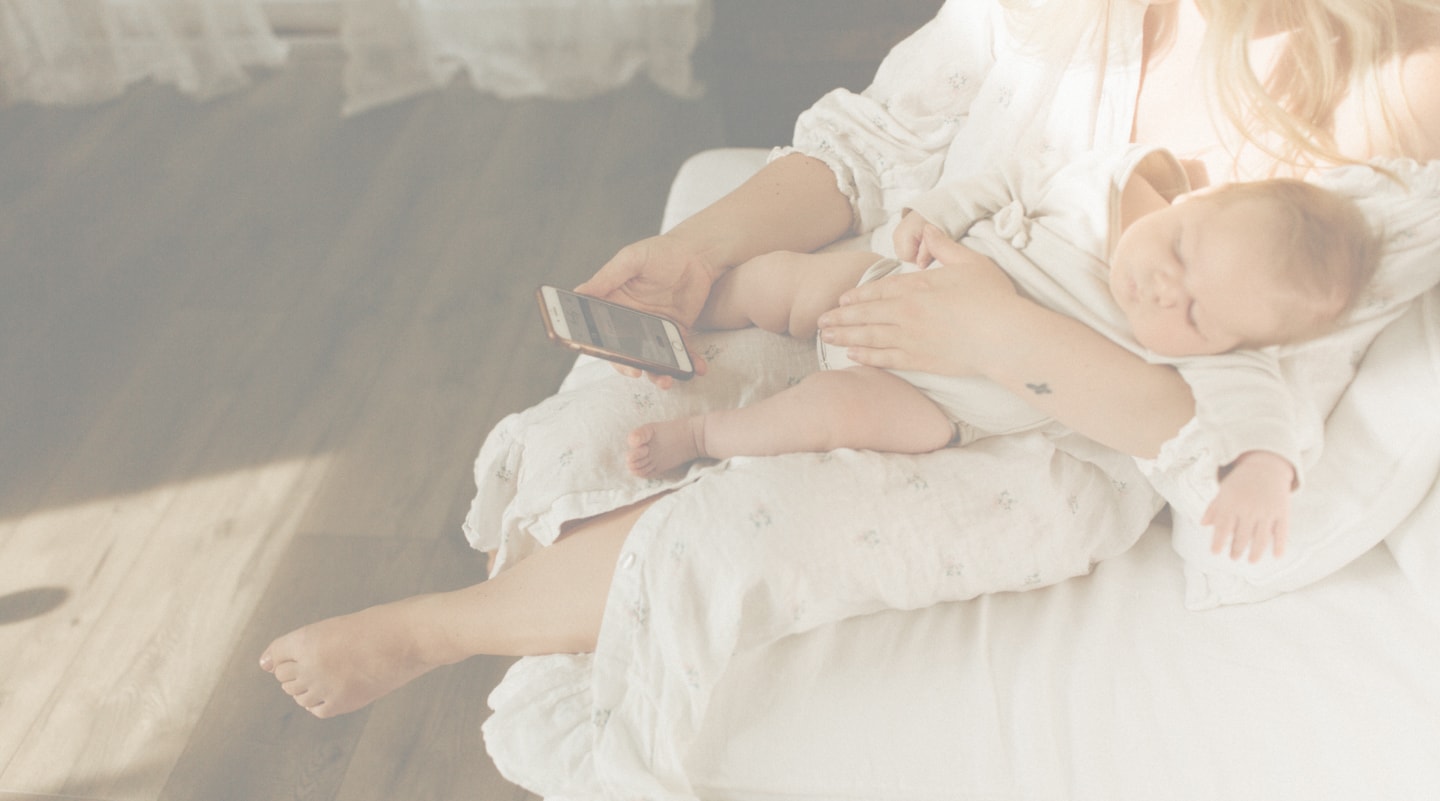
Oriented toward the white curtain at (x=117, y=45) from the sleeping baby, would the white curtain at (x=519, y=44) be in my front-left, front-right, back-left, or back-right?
front-right

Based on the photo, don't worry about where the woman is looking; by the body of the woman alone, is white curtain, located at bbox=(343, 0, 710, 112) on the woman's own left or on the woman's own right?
on the woman's own right

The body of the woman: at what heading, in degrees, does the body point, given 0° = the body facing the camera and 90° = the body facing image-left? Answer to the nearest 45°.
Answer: approximately 45°

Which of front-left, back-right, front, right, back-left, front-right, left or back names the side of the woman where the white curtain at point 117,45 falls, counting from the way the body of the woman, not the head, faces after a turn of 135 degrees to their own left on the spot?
back-left
